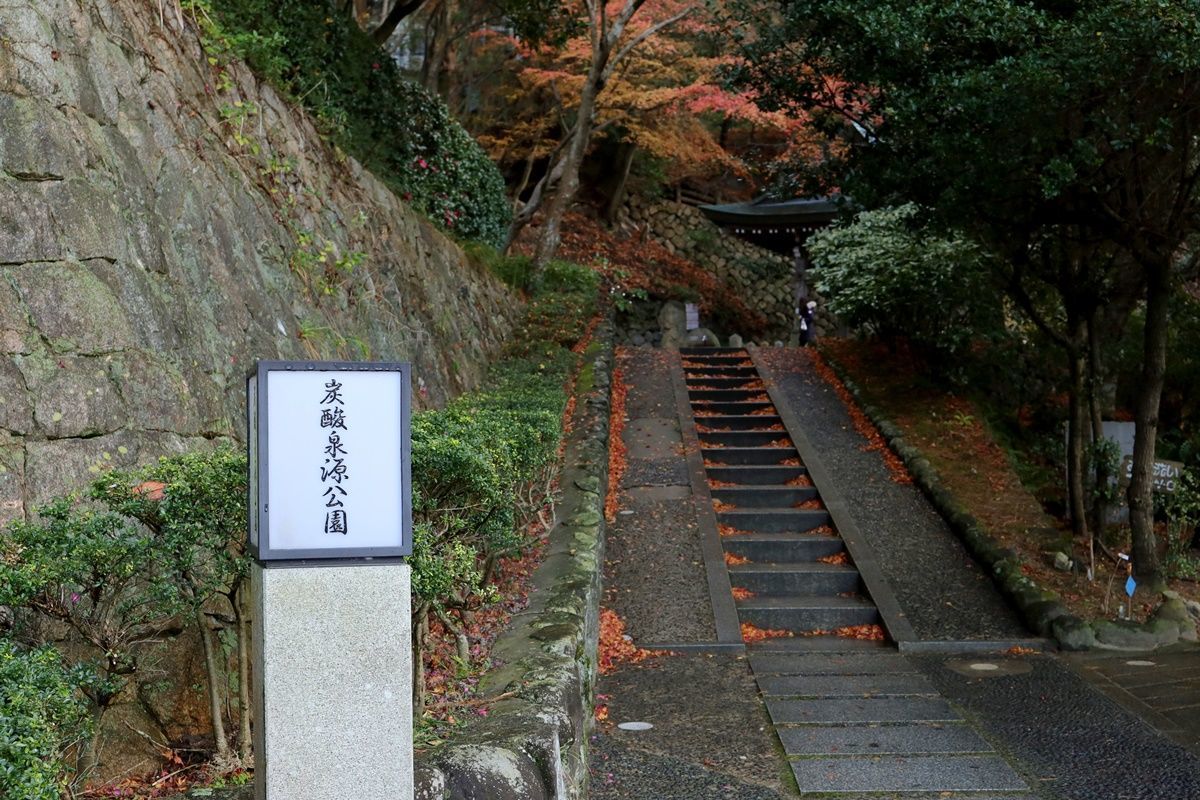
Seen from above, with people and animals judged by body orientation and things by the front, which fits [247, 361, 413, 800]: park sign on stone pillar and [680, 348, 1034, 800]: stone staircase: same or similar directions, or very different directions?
same or similar directions

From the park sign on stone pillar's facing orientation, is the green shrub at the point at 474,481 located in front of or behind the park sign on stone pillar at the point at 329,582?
behind

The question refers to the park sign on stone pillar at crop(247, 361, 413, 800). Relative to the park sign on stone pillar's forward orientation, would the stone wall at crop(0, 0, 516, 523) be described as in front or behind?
behind

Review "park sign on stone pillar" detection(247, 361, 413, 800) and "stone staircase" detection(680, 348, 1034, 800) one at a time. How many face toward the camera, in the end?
2

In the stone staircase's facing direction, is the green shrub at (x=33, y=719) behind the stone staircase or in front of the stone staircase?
in front

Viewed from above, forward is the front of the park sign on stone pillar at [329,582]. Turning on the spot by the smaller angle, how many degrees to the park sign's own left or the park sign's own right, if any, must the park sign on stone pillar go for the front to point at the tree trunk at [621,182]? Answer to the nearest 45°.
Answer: approximately 180°

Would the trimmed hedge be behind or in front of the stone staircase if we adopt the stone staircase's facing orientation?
in front

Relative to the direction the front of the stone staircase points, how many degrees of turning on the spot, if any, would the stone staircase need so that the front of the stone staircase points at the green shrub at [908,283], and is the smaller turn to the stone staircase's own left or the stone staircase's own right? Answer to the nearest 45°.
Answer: approximately 180°

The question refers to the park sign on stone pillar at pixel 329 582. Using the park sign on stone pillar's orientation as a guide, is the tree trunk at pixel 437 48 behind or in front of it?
behind

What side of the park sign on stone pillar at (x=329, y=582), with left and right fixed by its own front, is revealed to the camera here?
front

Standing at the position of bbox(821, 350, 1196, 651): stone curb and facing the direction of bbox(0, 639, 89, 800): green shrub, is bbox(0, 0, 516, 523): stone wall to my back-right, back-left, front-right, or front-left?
front-right
